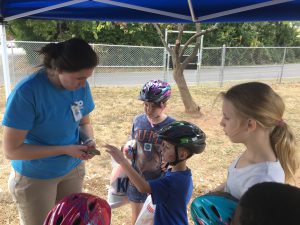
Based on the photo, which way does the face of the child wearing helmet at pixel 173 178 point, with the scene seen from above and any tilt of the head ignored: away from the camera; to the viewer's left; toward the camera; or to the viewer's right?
to the viewer's left

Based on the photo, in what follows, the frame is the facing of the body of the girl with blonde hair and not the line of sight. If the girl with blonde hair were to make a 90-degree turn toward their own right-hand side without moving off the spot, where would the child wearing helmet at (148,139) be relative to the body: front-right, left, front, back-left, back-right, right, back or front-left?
front-left

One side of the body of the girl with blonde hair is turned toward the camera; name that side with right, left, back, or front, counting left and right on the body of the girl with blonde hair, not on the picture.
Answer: left

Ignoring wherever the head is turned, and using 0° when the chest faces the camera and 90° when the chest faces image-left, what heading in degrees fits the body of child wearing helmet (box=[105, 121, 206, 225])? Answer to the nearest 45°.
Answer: approximately 90°

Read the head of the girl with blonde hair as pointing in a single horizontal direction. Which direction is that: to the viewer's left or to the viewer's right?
to the viewer's left

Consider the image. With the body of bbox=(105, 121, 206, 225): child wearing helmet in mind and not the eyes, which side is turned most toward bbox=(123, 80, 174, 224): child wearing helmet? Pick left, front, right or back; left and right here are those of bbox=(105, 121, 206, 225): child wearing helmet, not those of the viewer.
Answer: right

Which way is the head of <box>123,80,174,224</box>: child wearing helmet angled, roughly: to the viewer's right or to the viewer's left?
to the viewer's left

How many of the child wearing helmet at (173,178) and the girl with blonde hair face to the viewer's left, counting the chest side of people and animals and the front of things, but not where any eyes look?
2
